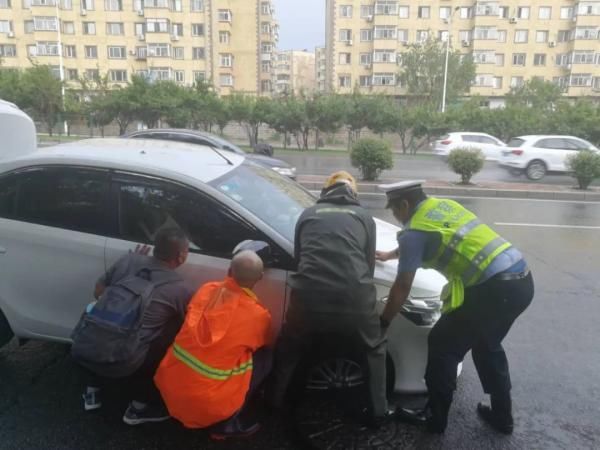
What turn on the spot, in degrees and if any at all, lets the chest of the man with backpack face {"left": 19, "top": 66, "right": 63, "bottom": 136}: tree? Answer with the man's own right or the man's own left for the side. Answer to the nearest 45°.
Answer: approximately 45° to the man's own left

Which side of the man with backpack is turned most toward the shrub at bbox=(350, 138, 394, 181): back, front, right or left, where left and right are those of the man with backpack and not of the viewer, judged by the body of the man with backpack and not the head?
front

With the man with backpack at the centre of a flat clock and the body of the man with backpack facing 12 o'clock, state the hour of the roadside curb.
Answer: The roadside curb is roughly at 12 o'clock from the man with backpack.

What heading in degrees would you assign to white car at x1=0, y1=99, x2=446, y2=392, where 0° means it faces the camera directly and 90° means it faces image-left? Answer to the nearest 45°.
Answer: approximately 315°

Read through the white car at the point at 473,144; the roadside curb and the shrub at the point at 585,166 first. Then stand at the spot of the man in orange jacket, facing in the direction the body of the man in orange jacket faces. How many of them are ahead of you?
3

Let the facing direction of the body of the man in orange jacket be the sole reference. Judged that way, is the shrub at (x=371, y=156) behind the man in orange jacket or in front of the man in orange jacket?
in front

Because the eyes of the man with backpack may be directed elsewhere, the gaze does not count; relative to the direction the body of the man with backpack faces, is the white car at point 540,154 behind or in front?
in front

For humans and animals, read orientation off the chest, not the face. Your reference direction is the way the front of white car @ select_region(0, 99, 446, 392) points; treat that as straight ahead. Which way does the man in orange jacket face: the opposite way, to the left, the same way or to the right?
to the left

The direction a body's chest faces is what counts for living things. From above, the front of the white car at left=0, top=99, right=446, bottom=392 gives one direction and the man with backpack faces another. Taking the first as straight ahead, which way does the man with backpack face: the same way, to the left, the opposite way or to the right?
to the left

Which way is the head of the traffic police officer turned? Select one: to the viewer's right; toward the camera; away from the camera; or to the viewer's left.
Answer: to the viewer's left

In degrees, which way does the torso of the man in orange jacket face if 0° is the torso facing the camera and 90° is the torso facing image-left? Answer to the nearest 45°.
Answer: approximately 225°

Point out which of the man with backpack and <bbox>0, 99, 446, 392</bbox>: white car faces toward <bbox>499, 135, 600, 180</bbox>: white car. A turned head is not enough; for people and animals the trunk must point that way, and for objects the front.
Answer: the man with backpack

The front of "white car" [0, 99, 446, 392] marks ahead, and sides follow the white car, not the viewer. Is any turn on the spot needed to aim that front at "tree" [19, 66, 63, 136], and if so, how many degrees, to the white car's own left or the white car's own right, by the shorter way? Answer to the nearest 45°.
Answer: approximately 135° to the white car's own left

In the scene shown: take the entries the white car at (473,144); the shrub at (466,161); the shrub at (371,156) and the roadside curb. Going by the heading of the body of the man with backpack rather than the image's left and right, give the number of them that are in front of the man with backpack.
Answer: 4

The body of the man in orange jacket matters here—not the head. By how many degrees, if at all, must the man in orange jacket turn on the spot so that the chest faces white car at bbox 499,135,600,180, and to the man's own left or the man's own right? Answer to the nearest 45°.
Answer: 0° — they already face it

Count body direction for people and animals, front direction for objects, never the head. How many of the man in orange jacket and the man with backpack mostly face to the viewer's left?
0

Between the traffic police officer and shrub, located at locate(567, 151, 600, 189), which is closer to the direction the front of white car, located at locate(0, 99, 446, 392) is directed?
the traffic police officer
